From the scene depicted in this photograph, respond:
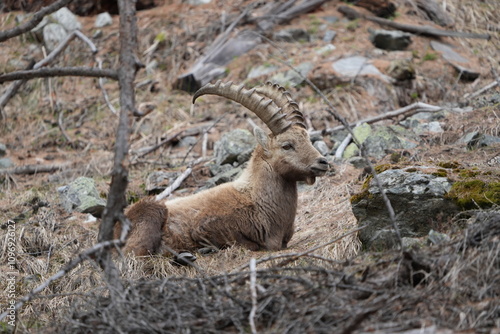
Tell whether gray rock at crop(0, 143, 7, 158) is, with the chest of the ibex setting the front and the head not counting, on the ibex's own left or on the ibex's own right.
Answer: on the ibex's own left

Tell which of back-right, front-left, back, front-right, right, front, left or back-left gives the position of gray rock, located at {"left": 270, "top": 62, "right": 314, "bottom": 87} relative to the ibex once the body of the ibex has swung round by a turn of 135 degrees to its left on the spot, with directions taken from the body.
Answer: front-right

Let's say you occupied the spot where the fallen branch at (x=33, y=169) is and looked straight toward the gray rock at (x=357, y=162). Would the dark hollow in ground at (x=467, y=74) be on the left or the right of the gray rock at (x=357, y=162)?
left

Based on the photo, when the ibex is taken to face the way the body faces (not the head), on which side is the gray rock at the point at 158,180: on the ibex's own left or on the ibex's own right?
on the ibex's own left

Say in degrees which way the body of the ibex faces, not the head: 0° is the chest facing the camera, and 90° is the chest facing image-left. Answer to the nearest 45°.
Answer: approximately 270°

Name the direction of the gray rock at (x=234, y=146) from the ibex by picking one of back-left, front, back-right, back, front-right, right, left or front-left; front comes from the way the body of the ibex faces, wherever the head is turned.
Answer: left

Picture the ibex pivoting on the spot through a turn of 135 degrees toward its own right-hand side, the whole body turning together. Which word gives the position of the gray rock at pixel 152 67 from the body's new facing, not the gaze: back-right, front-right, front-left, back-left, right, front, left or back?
back-right

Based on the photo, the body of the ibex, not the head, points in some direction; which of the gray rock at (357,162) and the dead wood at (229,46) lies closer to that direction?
the gray rock

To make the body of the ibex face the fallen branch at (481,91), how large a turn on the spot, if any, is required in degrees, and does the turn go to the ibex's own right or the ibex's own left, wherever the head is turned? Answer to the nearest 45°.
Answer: approximately 45° to the ibex's own left

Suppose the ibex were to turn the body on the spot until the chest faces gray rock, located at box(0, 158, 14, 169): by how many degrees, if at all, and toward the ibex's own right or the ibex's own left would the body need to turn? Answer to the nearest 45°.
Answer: approximately 135° to the ibex's own left

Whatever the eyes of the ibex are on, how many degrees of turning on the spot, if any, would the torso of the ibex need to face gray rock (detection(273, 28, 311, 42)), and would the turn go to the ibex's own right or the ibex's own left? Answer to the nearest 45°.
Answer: approximately 90° to the ibex's own left

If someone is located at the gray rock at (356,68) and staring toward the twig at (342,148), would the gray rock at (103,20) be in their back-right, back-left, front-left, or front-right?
back-right
